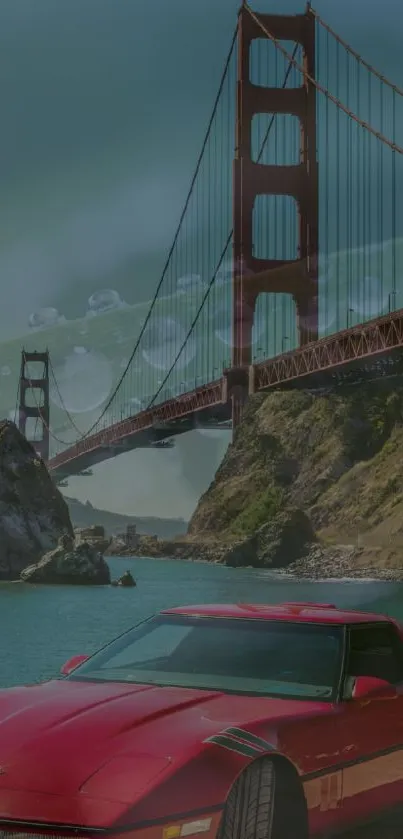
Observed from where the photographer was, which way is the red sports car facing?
facing the viewer and to the left of the viewer
